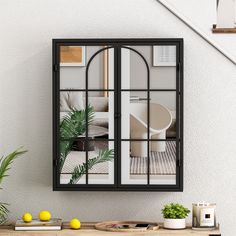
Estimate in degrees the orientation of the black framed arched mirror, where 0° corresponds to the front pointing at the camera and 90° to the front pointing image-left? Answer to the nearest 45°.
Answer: approximately 0°

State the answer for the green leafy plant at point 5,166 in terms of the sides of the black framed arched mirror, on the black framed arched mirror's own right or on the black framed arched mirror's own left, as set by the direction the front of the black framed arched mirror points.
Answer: on the black framed arched mirror's own right
